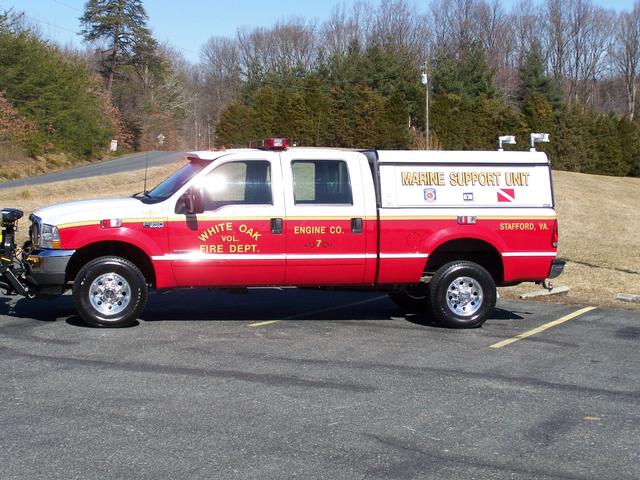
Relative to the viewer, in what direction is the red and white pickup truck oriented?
to the viewer's left
